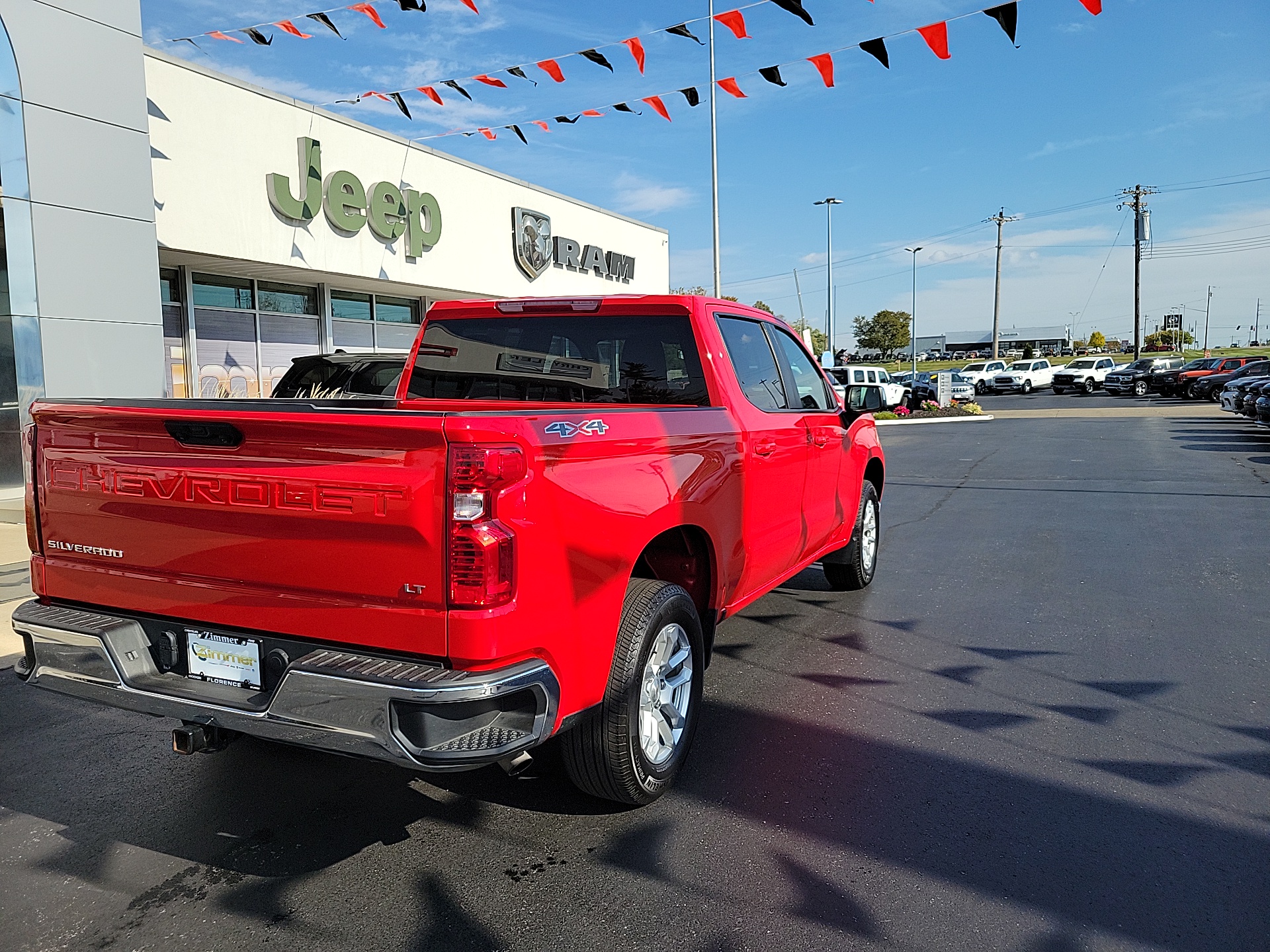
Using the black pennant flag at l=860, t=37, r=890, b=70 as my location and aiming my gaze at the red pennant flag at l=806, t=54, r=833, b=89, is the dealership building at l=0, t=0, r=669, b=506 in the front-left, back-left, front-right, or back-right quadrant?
front-left

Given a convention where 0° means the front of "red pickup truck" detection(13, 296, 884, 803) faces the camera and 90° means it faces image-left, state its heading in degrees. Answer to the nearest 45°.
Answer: approximately 225°

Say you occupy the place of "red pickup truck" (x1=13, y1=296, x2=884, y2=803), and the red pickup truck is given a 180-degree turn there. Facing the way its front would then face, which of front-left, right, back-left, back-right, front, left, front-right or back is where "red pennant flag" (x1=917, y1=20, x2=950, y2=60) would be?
back

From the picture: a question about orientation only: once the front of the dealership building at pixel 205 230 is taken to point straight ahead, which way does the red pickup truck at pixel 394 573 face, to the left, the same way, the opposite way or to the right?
to the left

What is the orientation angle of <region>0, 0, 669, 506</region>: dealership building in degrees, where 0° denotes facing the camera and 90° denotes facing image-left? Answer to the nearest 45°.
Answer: approximately 315°

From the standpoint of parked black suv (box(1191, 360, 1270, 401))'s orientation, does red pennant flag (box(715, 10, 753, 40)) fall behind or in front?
in front

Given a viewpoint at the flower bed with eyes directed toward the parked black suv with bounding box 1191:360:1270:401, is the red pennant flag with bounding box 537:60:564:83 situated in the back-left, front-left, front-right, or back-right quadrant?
back-right

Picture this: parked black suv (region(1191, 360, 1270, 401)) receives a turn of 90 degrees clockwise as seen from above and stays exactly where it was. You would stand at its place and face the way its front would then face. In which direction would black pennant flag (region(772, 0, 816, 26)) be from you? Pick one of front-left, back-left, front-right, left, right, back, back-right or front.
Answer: back-left

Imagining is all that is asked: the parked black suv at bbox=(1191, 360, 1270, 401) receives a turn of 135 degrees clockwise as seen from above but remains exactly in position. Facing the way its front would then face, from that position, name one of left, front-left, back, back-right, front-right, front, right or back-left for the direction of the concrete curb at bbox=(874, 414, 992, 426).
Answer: back-left

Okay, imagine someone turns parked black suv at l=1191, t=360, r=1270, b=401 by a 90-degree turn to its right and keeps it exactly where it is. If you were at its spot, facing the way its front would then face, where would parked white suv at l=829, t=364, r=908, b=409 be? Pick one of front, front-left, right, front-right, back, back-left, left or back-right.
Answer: left

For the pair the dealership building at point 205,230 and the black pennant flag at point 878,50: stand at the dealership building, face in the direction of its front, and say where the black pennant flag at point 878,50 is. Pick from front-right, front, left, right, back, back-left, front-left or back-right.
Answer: front

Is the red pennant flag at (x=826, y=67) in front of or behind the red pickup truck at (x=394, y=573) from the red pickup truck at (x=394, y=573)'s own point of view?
in front

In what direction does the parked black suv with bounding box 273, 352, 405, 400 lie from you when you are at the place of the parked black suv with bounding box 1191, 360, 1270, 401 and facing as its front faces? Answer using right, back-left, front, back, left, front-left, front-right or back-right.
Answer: front-left

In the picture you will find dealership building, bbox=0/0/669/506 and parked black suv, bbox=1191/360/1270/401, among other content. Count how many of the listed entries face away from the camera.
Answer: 0

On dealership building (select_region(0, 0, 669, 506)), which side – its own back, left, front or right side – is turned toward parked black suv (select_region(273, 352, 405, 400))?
front

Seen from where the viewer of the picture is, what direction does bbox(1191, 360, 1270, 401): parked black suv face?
facing the viewer and to the left of the viewer

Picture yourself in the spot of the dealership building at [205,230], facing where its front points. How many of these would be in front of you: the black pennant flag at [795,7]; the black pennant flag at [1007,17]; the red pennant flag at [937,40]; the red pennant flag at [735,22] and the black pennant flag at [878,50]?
5

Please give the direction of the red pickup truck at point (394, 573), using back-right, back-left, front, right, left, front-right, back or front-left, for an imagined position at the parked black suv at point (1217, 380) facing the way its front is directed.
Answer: front-left

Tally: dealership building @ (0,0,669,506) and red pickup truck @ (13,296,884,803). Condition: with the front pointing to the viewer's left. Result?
0
